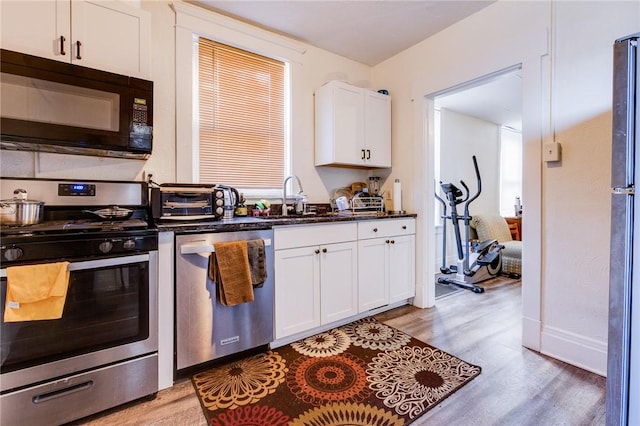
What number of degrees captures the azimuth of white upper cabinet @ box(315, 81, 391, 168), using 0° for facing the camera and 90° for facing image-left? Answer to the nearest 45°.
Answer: approximately 315°

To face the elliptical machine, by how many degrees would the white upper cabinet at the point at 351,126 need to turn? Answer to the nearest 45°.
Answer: approximately 90° to its left

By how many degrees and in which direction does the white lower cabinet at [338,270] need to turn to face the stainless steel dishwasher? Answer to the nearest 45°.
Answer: approximately 90° to its right

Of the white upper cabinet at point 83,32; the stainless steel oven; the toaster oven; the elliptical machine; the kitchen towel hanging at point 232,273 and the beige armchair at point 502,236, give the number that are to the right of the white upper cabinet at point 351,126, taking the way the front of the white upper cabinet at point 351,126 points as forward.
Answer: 4

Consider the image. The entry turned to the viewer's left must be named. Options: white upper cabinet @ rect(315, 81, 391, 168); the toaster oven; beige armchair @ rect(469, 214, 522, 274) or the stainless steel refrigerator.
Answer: the stainless steel refrigerator

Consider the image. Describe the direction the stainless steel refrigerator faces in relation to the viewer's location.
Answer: facing to the left of the viewer

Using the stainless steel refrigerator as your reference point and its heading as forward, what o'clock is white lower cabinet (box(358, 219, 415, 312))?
The white lower cabinet is roughly at 1 o'clock from the stainless steel refrigerator.

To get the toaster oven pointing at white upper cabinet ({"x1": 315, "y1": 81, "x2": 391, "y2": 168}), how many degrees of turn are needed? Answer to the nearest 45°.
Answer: approximately 90° to its left

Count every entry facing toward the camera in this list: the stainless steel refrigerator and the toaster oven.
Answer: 1

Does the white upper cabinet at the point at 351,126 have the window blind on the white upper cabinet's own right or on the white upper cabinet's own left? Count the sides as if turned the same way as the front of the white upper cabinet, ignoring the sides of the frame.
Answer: on the white upper cabinet's own right
